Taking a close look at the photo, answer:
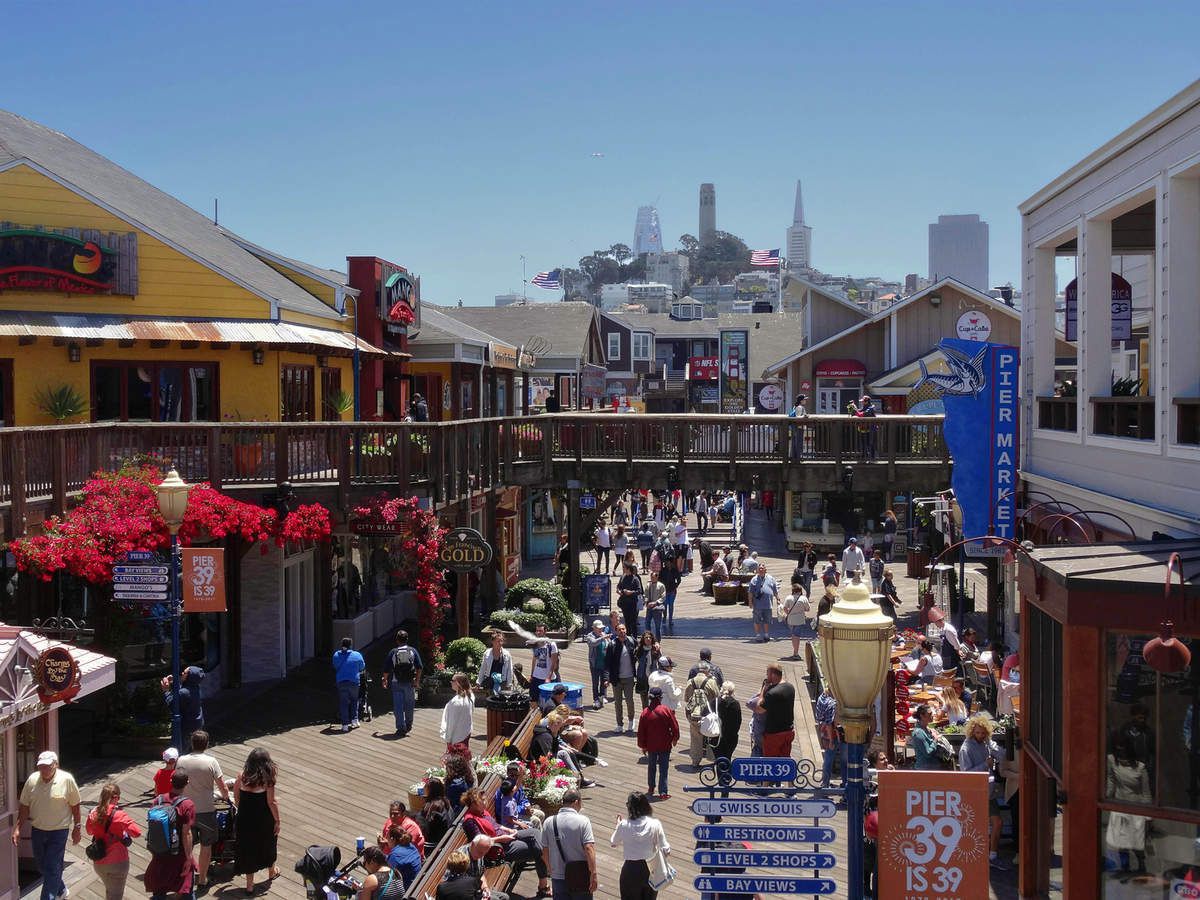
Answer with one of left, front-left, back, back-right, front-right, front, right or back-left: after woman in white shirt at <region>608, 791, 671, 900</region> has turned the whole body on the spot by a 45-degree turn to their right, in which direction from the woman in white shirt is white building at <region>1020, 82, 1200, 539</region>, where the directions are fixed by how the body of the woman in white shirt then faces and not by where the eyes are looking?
front

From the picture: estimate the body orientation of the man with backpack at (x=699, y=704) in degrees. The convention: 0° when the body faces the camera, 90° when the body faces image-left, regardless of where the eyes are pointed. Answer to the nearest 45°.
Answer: approximately 180°

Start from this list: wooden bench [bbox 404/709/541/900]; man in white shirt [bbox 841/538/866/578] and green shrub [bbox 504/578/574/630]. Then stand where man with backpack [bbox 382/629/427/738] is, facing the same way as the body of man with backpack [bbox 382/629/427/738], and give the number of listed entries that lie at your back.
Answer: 1

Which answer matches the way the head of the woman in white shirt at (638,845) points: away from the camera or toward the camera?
away from the camera

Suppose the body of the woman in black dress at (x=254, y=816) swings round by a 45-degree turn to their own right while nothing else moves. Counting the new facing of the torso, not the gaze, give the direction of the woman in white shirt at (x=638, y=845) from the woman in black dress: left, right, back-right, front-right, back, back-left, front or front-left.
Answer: right

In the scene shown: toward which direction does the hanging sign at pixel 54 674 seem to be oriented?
toward the camera

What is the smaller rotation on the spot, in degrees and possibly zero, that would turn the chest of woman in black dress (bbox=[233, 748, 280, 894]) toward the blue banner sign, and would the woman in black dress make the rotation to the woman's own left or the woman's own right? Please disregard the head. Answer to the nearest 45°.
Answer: approximately 90° to the woman's own right

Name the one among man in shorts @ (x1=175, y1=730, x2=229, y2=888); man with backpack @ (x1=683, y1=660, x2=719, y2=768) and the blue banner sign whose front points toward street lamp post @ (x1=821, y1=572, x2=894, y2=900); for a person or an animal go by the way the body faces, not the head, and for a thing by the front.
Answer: the blue banner sign

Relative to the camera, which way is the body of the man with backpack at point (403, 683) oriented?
away from the camera

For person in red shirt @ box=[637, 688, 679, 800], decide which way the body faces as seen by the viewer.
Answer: away from the camera

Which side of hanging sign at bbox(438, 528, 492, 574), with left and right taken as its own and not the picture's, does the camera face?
front

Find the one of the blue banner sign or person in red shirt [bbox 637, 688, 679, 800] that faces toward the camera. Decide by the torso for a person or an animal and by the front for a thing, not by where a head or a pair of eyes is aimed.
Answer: the blue banner sign

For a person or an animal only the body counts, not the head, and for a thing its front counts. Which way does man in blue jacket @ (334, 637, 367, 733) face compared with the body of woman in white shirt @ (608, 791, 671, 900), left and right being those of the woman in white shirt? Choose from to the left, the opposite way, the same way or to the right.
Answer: the same way

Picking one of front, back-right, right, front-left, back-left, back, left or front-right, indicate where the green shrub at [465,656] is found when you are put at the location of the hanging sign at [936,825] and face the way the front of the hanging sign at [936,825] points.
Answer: back-right

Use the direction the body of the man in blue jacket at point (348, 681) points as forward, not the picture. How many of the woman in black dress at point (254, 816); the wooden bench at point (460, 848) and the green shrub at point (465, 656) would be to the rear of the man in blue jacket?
2

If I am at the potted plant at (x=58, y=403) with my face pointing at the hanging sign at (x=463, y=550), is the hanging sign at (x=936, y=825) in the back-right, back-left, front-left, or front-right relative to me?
front-right

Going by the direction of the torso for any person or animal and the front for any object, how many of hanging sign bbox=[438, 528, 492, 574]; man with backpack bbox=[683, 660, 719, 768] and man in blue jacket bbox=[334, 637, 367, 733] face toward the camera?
1

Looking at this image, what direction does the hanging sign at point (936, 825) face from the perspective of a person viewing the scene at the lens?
facing the viewer

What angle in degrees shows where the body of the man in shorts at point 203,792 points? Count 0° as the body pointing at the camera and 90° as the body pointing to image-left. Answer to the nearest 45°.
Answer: approximately 180°

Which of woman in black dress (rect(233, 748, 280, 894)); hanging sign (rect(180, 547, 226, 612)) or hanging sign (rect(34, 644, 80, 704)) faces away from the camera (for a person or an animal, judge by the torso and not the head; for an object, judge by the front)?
the woman in black dress
